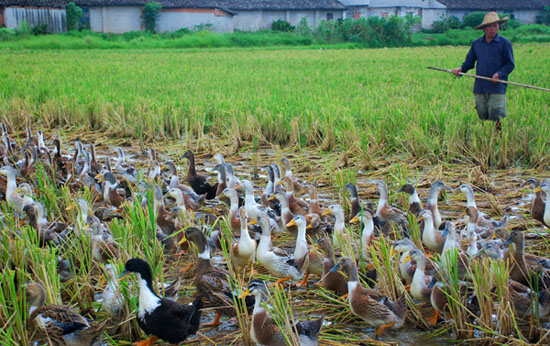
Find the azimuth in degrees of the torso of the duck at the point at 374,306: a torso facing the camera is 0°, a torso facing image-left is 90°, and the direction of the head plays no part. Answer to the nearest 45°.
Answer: approximately 90°

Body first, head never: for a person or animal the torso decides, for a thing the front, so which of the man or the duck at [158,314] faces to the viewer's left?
the duck

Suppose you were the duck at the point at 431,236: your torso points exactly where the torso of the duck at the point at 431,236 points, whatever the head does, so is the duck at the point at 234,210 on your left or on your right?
on your right

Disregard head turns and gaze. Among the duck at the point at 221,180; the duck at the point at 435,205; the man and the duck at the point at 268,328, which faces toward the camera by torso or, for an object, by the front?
the man

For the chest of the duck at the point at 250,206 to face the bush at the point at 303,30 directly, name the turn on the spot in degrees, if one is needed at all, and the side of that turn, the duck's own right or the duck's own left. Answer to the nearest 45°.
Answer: approximately 90° to the duck's own right

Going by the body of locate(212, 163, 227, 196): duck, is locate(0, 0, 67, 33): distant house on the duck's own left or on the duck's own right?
on the duck's own right

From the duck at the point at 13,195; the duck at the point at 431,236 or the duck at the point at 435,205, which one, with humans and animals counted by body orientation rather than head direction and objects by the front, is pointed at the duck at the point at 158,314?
the duck at the point at 431,236

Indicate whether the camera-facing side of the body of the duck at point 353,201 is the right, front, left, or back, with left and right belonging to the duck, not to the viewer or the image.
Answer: left

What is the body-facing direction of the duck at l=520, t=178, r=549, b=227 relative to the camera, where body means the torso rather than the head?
to the viewer's left

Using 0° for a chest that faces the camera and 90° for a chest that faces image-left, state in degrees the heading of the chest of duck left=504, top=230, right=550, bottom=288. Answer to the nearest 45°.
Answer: approximately 90°

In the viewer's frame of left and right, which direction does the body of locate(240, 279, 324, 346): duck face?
facing to the left of the viewer

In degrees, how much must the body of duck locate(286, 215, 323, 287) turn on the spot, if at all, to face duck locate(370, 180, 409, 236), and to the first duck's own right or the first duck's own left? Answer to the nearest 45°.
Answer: approximately 180°
